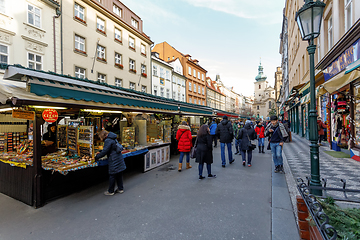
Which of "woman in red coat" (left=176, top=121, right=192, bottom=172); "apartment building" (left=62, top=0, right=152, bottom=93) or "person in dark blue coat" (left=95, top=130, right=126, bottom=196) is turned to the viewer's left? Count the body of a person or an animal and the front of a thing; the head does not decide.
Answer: the person in dark blue coat

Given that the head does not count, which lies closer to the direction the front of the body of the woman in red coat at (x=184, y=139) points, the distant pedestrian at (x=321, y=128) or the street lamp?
the distant pedestrian

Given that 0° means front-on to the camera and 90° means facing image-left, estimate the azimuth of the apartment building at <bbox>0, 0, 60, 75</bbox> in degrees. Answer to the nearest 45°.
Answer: approximately 315°

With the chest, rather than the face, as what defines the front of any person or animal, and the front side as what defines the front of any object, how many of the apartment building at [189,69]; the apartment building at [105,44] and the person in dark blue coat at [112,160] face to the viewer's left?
1

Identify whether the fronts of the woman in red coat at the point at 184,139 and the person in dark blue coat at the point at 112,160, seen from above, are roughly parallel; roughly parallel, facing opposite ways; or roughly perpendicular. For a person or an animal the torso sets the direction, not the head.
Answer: roughly perpendicular

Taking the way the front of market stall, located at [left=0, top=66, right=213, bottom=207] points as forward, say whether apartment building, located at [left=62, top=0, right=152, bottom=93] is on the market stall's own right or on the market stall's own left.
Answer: on the market stall's own left

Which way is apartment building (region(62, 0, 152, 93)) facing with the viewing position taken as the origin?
facing the viewer and to the right of the viewer

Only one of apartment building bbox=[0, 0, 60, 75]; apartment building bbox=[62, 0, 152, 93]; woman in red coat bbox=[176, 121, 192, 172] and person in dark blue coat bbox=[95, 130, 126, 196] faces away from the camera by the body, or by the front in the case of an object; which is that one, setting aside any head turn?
the woman in red coat

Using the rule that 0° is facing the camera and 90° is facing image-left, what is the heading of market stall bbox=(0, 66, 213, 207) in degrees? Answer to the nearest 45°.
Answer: approximately 315°

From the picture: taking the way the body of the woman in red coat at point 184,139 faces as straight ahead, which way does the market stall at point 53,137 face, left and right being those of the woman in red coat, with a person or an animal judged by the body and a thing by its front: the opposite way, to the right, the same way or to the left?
to the right

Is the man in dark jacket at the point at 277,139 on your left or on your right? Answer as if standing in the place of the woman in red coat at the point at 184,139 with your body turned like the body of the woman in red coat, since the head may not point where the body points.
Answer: on your right

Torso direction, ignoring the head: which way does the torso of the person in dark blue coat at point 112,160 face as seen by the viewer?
to the viewer's left

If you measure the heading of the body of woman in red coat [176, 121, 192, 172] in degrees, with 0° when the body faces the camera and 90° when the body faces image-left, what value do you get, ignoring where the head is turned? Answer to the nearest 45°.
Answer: approximately 180°

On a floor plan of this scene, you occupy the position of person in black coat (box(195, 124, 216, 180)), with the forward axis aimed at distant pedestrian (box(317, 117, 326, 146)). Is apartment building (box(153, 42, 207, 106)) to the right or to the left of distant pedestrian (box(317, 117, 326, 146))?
left

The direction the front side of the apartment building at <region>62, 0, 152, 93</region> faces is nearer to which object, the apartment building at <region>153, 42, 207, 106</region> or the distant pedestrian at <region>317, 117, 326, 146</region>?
the distant pedestrian

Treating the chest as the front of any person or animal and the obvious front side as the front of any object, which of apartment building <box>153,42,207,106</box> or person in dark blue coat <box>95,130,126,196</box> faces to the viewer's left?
the person in dark blue coat

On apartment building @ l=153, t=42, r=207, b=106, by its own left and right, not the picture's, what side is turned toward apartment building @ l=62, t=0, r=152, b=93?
right

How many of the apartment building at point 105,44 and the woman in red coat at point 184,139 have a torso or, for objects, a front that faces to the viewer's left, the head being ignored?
0
